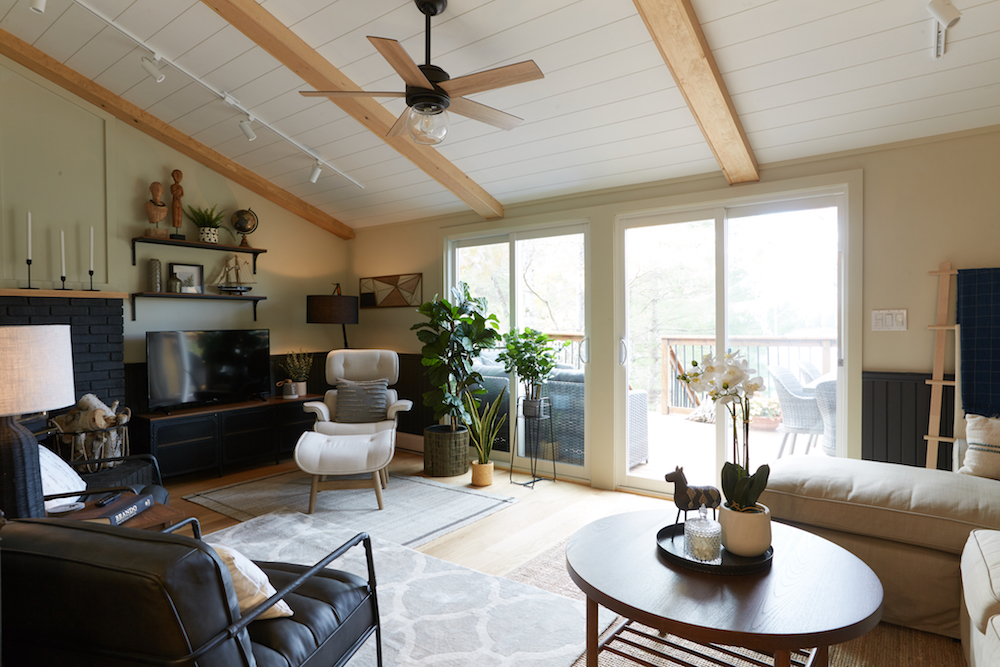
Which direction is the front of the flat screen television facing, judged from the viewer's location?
facing the viewer and to the right of the viewer

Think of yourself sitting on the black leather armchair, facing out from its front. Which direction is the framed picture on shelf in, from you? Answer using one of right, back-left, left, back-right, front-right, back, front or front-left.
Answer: front-left

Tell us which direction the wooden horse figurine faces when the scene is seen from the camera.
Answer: facing to the left of the viewer

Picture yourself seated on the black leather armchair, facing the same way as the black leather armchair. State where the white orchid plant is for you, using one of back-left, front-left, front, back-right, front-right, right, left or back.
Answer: front-right

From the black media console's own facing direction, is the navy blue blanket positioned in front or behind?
in front

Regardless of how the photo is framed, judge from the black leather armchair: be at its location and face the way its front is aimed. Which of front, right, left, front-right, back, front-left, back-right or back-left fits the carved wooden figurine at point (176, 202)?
front-left

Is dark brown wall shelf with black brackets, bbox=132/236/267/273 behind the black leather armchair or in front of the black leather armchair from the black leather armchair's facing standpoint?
in front

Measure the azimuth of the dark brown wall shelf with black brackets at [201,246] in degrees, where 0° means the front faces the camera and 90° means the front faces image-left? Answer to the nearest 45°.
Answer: approximately 315°

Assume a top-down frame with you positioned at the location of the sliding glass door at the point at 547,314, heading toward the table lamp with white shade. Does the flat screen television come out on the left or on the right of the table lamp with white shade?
right

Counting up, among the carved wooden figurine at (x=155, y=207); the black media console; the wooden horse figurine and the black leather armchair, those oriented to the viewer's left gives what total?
1

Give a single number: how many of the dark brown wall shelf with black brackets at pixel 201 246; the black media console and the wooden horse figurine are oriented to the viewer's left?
1

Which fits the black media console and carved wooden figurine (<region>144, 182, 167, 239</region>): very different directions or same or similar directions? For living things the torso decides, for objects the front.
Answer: same or similar directions
